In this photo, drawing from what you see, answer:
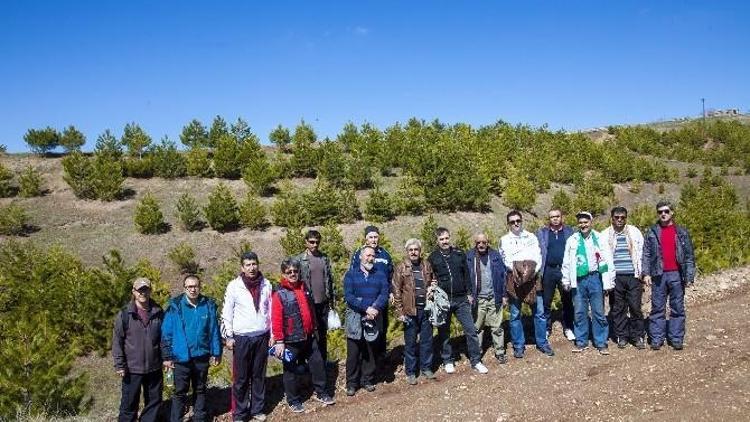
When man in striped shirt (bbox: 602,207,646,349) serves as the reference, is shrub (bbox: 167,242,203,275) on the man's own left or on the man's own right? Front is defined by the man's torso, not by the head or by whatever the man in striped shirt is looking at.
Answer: on the man's own right

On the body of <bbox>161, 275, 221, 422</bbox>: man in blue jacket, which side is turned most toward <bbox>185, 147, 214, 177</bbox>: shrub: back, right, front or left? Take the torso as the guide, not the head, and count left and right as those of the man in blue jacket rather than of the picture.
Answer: back

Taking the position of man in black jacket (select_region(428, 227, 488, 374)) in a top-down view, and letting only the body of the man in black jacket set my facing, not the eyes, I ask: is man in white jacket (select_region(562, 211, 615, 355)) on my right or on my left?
on my left

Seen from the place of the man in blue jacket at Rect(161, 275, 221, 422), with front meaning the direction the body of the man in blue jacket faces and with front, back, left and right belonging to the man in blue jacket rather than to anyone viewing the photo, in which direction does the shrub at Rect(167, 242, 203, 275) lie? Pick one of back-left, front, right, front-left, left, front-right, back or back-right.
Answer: back

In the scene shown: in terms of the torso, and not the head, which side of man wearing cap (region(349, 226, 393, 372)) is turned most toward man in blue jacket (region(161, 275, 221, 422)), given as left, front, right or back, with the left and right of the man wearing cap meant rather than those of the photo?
right

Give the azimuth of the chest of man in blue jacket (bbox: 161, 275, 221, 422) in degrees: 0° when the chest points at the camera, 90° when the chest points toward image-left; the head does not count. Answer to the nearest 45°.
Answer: approximately 0°

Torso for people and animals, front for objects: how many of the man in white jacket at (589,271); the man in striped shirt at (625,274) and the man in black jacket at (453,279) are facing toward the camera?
3

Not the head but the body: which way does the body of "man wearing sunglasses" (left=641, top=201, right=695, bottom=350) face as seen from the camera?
toward the camera

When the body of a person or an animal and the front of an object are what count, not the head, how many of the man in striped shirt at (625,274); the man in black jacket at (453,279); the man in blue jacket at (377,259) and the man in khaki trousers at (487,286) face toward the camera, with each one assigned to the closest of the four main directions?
4

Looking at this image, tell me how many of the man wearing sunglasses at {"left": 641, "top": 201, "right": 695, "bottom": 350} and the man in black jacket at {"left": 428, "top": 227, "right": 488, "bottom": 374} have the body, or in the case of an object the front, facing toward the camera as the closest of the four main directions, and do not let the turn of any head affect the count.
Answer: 2

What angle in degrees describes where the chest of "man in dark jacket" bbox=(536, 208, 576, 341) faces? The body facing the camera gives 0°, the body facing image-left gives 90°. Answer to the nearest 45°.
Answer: approximately 0°

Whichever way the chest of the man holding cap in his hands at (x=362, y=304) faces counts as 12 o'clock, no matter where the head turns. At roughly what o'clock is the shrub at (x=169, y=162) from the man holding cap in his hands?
The shrub is roughly at 5 o'clock from the man holding cap in his hands.

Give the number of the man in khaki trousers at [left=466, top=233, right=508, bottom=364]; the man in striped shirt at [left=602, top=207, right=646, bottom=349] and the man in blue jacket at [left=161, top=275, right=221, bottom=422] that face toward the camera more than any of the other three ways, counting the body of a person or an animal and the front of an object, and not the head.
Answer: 3
